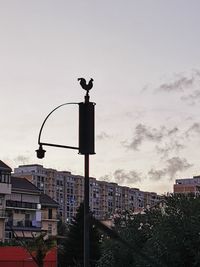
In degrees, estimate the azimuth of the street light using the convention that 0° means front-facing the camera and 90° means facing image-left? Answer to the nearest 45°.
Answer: approximately 90°
